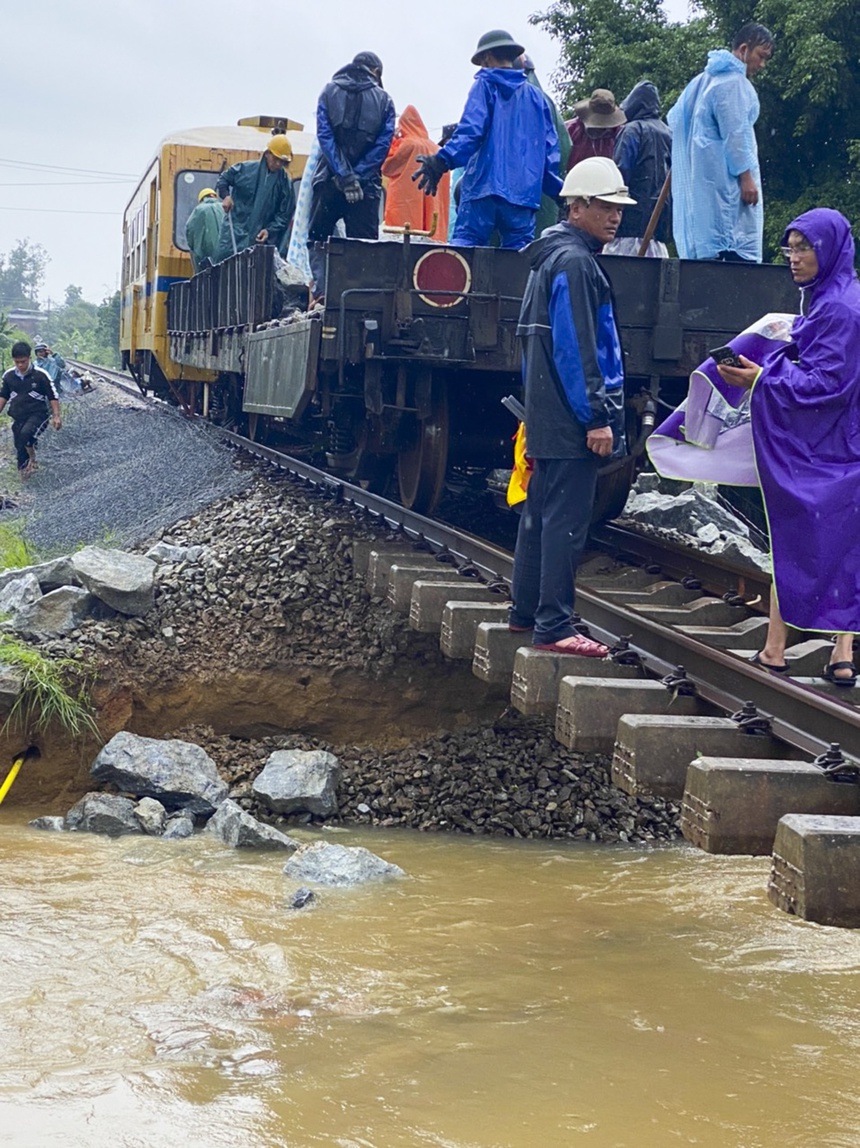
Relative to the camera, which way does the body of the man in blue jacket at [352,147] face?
away from the camera

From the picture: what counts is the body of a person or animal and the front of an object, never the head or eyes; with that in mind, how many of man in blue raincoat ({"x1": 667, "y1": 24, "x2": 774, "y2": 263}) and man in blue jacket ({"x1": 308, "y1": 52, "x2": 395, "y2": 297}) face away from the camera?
1

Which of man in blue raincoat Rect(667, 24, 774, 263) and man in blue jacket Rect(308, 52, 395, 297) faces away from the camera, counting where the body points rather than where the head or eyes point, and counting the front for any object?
man in blue jacket Rect(308, 52, 395, 297)

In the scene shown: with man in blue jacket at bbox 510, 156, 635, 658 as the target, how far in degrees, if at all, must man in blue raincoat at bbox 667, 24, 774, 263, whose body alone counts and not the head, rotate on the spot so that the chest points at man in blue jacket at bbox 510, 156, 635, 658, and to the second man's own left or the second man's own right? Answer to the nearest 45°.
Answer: approximately 90° to the second man's own right
